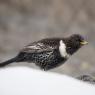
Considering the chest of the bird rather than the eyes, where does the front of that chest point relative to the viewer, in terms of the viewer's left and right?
facing to the right of the viewer
